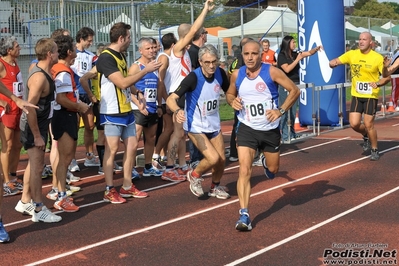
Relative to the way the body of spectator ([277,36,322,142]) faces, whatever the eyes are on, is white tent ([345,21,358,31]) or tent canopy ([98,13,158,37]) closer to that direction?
the white tent

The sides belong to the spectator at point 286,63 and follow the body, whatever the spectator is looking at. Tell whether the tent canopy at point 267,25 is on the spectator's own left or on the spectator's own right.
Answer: on the spectator's own left

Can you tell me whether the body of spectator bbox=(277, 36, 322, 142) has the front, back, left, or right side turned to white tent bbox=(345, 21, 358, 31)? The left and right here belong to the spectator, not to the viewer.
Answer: left

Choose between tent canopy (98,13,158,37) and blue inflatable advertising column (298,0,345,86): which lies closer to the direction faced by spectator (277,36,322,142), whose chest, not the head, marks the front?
the blue inflatable advertising column

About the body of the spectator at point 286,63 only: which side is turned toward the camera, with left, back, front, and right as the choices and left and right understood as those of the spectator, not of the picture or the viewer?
right

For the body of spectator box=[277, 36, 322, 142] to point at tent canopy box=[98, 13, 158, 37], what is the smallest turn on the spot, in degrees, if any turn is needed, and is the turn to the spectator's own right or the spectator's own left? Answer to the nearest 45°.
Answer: approximately 135° to the spectator's own left
